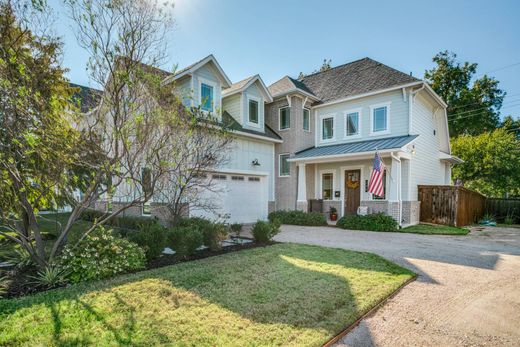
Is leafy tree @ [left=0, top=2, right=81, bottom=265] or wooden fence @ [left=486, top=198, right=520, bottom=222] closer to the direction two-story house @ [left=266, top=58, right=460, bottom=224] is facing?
the leafy tree

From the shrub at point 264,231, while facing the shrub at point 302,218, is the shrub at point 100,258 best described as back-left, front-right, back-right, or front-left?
back-left

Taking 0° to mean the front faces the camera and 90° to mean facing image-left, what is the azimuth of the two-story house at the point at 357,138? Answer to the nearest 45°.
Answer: approximately 45°

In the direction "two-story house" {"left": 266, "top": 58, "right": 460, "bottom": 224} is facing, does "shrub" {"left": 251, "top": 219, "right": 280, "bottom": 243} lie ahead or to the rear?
ahead

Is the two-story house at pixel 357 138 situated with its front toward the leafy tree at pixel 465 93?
no

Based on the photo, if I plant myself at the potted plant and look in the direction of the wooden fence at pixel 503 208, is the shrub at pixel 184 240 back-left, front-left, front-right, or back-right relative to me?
back-right

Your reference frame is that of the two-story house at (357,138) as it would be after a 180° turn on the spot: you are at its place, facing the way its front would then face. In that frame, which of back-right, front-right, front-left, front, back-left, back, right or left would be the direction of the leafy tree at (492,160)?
front

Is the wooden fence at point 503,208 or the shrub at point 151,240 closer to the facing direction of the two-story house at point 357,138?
the shrub
